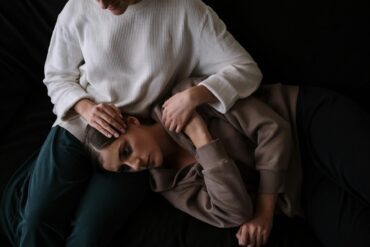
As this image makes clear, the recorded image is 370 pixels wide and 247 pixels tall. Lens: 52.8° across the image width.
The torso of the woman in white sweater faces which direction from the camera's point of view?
toward the camera
